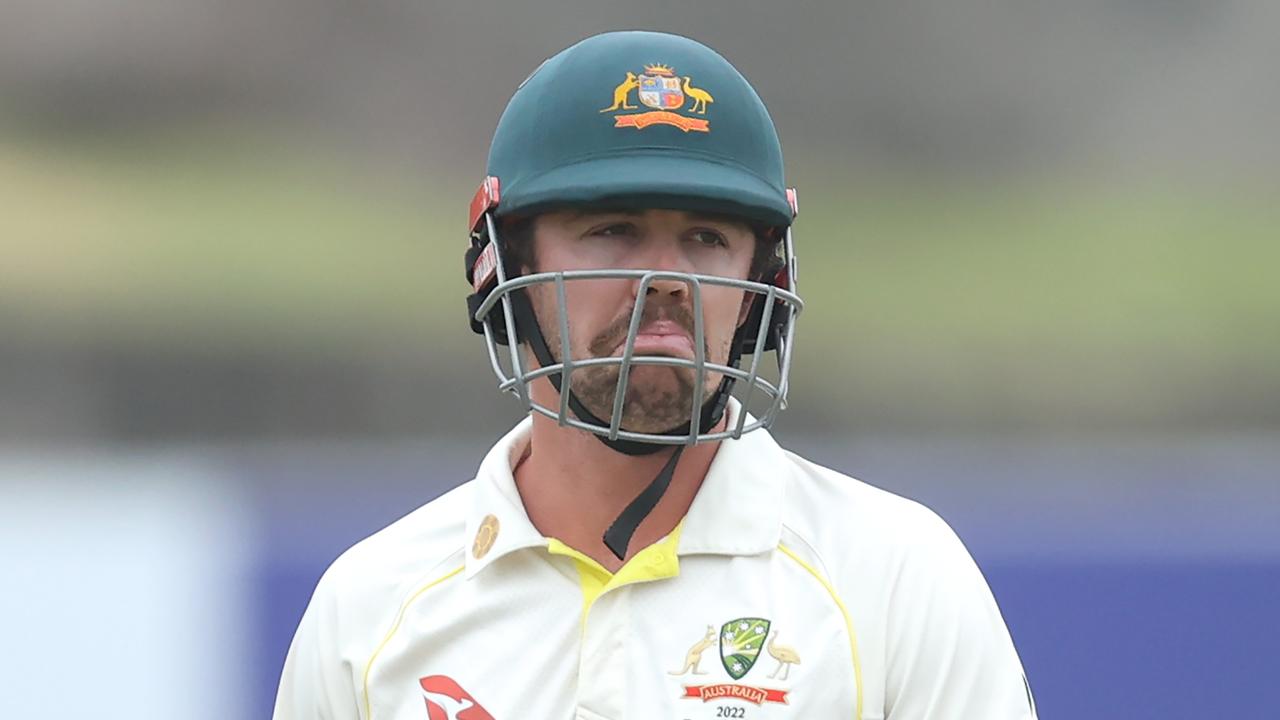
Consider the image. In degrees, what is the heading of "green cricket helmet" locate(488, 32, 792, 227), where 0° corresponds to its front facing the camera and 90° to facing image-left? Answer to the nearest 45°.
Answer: approximately 0°

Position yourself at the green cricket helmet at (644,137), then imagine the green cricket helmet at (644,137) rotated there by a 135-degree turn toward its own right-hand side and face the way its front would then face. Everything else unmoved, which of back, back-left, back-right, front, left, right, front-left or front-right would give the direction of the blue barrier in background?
right
